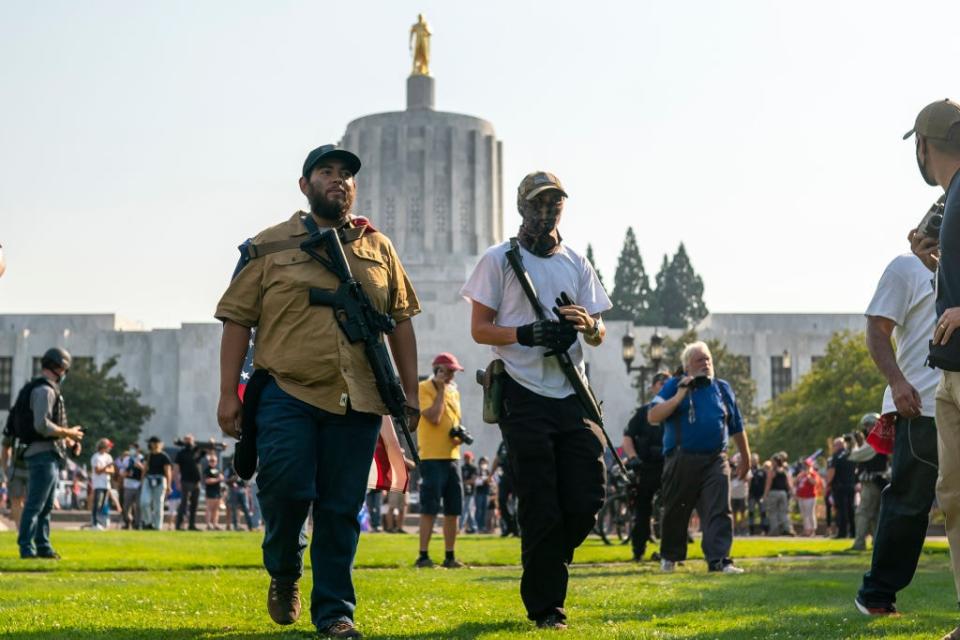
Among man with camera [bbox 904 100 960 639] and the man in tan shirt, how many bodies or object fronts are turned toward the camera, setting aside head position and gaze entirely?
1

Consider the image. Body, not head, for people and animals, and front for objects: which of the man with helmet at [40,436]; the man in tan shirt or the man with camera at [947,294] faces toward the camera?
the man in tan shirt

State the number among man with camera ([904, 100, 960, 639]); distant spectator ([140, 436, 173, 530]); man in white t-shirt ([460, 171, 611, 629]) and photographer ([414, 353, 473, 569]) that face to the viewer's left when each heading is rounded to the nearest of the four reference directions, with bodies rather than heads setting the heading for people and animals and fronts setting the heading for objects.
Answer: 1

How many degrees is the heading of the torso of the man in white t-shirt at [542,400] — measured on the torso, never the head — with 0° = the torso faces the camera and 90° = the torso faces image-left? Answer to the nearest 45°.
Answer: approximately 0°

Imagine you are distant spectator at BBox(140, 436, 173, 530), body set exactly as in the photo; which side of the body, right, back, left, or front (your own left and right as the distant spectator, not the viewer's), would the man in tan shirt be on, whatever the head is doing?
front

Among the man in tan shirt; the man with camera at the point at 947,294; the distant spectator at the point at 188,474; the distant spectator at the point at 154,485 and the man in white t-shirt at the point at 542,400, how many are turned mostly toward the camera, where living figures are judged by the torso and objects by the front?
4

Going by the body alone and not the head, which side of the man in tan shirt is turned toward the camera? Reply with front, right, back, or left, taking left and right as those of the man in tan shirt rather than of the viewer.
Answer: front

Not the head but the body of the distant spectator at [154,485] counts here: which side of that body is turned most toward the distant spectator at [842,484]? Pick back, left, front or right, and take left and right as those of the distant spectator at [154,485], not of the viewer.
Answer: left

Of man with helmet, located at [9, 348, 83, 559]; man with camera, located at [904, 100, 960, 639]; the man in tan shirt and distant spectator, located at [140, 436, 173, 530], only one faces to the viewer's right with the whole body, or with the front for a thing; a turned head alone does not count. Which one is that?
man with helmet, located at [9, 348, 83, 559]

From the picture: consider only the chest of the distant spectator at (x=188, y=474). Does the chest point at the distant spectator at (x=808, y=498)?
no

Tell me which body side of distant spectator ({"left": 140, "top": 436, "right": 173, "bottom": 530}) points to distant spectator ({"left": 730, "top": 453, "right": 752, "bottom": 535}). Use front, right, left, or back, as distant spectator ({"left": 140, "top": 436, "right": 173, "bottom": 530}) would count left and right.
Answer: left

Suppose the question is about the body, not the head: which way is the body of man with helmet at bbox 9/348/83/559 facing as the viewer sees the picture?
to the viewer's right

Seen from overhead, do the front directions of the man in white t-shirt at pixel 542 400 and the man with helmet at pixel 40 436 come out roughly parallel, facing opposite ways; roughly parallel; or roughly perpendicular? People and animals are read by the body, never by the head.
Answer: roughly perpendicular

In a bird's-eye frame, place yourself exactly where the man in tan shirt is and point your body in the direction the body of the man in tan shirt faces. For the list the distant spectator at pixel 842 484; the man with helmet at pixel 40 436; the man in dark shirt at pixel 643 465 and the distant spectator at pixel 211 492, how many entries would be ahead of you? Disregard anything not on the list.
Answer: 0

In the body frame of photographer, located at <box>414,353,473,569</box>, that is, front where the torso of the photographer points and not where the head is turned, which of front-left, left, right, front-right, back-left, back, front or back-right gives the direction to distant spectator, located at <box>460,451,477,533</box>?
back-left

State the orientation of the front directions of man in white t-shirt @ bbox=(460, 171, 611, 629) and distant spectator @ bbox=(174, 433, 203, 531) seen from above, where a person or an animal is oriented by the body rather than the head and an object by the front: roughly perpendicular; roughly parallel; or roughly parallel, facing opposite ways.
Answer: roughly parallel

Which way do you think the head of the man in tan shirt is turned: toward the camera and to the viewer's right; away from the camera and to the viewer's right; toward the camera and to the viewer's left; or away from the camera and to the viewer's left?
toward the camera and to the viewer's right

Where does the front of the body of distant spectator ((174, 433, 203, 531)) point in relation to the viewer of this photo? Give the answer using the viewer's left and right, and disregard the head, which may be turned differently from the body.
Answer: facing the viewer

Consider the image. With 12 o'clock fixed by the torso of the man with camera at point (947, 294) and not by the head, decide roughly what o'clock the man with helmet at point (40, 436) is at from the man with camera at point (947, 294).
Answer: the man with helmet at point (40, 436) is roughly at 1 o'clock from the man with camera at point (947, 294).
